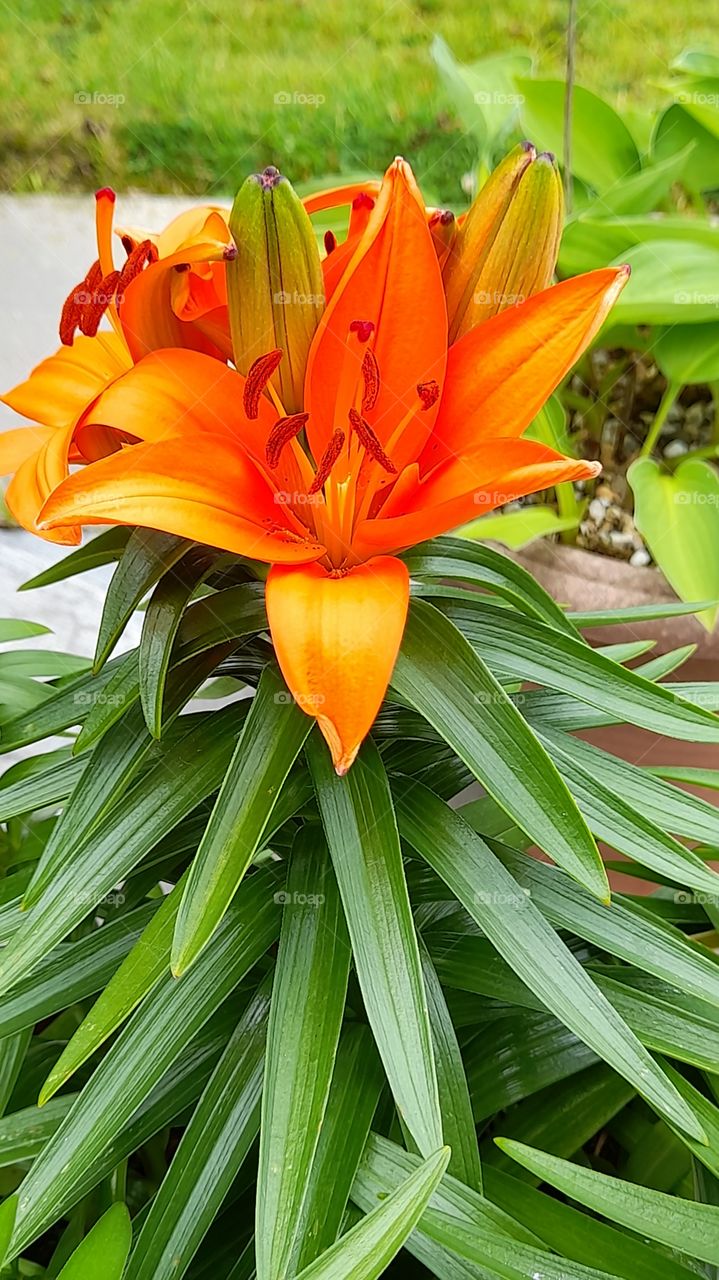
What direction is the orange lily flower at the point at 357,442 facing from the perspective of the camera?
toward the camera

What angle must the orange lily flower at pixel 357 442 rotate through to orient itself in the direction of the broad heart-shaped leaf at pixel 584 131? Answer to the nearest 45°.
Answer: approximately 180°

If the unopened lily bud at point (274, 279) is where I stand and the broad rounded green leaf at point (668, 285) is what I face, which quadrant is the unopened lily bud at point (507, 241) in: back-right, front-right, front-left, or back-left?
front-right

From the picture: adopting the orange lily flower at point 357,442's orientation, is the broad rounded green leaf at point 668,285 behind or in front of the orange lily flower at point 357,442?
behind

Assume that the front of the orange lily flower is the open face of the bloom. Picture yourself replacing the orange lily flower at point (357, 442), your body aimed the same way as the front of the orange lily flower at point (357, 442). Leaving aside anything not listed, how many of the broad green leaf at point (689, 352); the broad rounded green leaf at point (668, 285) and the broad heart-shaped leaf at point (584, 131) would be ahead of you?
0

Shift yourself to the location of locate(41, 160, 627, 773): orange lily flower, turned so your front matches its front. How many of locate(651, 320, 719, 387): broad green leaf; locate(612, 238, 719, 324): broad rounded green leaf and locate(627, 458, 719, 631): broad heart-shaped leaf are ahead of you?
0

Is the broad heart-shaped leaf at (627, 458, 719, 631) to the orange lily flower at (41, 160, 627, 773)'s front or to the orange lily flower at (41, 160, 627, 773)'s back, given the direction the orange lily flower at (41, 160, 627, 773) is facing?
to the back
